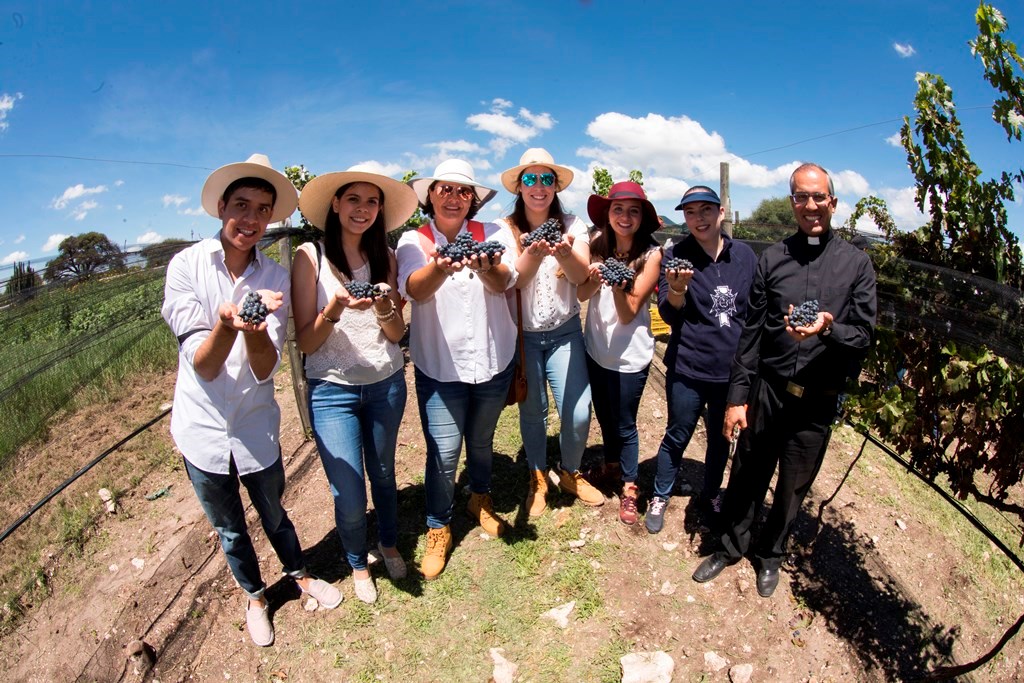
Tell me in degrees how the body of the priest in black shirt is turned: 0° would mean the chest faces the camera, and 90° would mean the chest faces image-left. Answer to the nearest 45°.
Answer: approximately 0°

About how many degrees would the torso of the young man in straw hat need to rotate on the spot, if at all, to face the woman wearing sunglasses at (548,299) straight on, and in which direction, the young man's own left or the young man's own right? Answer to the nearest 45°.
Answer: approximately 90° to the young man's own left

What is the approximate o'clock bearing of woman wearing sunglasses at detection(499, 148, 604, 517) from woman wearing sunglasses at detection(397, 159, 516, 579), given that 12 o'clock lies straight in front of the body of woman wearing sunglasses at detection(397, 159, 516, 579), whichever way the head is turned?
woman wearing sunglasses at detection(499, 148, 604, 517) is roughly at 8 o'clock from woman wearing sunglasses at detection(397, 159, 516, 579).

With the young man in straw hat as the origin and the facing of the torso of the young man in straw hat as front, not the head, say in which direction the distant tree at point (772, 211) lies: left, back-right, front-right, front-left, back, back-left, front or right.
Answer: back-left

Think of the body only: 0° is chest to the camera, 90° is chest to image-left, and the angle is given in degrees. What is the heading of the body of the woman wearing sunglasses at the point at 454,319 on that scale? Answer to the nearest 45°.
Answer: approximately 0°
